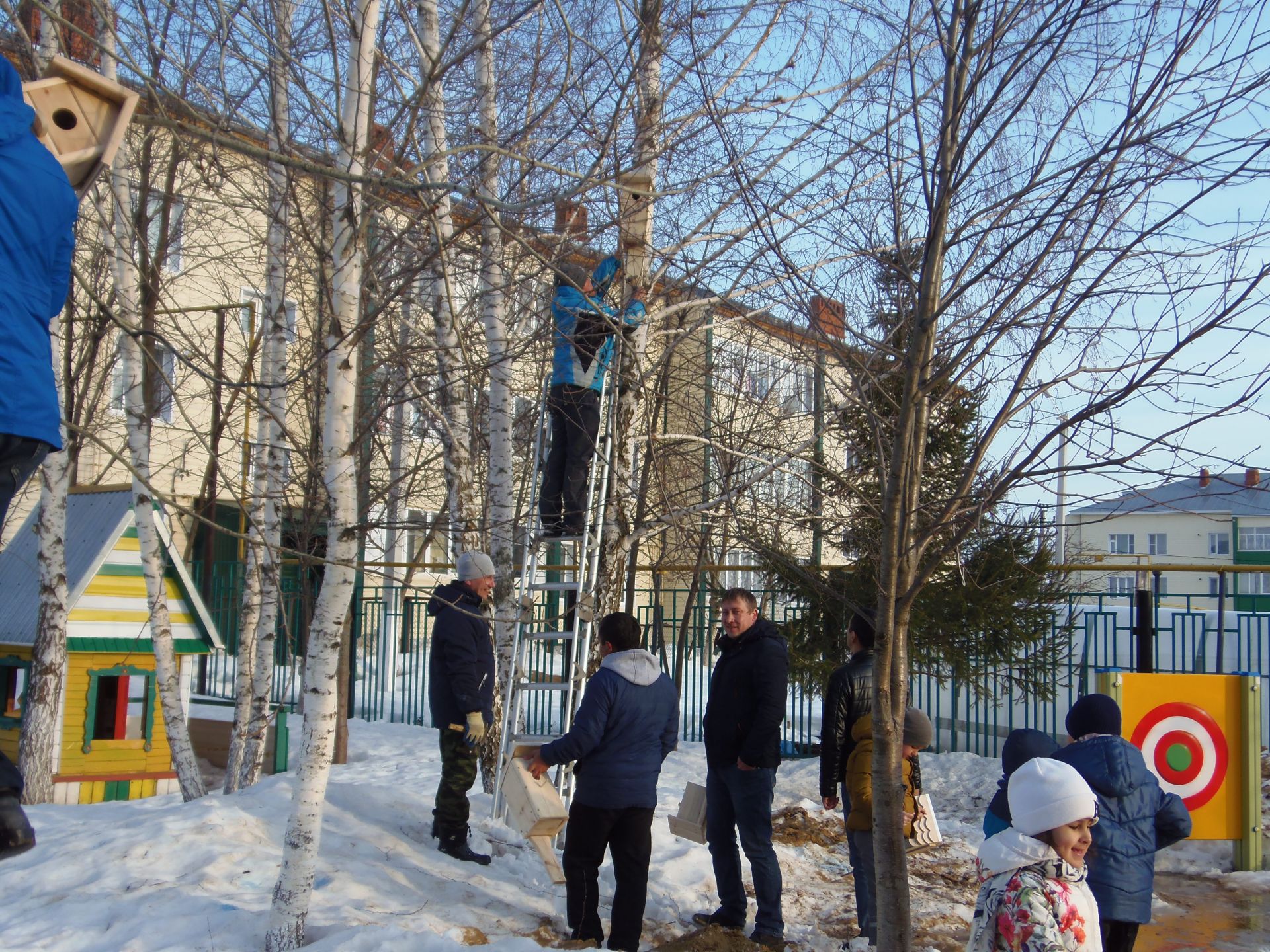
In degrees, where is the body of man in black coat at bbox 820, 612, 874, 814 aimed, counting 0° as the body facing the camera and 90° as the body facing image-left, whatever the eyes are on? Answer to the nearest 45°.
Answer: approximately 135°

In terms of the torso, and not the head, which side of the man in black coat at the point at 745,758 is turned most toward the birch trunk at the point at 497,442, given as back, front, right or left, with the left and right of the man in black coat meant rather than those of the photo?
right

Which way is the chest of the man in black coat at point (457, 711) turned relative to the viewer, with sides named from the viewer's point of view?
facing to the right of the viewer

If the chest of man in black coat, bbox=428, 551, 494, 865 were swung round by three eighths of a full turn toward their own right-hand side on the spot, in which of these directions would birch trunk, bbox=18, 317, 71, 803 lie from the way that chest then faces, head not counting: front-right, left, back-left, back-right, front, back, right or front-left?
right

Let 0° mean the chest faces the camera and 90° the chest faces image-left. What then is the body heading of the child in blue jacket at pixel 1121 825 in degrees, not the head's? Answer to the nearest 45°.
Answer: approximately 180°

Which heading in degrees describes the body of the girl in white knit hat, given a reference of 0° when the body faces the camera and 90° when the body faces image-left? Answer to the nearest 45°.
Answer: approximately 315°

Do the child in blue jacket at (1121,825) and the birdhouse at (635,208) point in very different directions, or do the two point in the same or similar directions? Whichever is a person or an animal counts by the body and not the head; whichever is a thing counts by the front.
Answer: very different directions

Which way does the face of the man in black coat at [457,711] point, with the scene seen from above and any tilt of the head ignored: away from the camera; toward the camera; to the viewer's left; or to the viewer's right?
to the viewer's right

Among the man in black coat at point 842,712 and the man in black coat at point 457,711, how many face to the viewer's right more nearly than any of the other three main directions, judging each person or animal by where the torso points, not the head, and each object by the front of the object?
1

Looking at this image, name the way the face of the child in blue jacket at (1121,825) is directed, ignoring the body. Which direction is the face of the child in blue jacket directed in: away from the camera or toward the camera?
away from the camera

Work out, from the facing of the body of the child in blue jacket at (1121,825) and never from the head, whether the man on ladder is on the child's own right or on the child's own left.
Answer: on the child's own left
